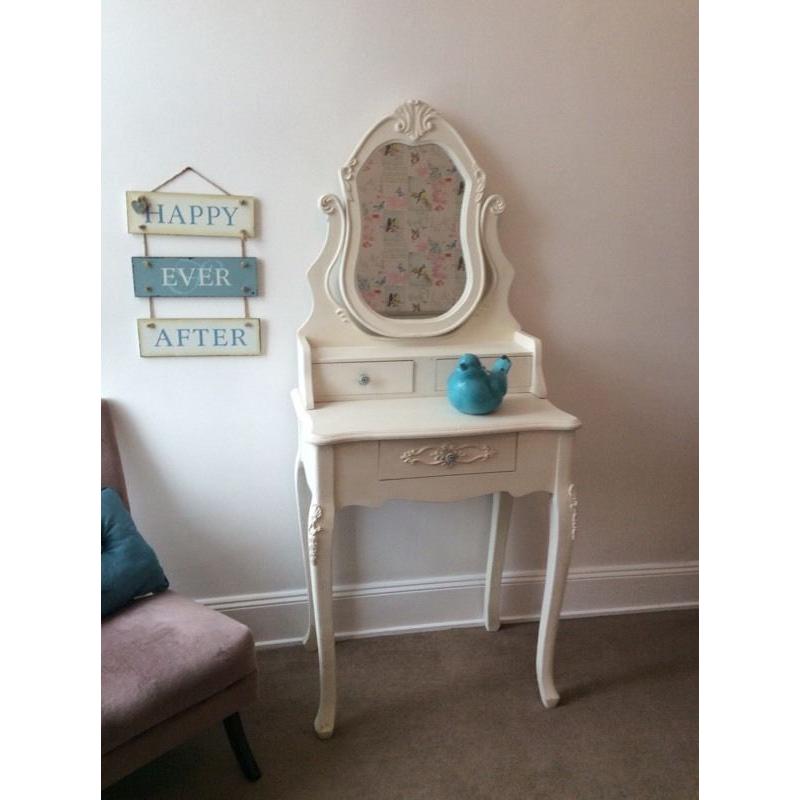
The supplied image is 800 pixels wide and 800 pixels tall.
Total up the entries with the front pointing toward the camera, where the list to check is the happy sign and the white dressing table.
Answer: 2

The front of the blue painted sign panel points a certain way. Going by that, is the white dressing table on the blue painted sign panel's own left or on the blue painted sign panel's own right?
on the blue painted sign panel's own left

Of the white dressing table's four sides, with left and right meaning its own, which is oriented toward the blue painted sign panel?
right

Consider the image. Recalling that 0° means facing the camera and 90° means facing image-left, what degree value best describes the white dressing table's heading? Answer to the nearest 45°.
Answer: approximately 0°

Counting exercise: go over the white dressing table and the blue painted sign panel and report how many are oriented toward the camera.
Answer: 2

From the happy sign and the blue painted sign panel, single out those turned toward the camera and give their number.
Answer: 2
